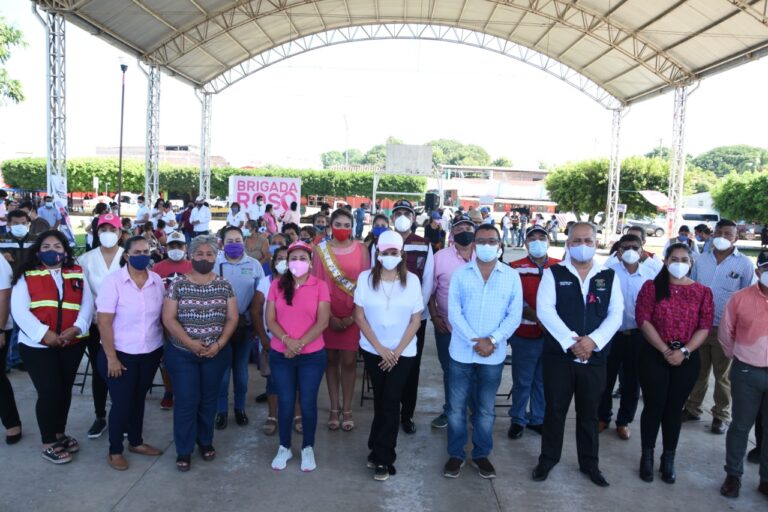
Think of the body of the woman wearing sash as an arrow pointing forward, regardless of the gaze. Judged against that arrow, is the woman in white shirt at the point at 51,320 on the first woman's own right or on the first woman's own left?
on the first woman's own right

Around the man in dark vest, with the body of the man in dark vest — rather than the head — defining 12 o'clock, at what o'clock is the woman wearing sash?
The woman wearing sash is roughly at 3 o'clock from the man in dark vest.

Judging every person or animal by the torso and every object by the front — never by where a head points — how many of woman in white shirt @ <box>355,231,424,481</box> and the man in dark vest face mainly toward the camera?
2

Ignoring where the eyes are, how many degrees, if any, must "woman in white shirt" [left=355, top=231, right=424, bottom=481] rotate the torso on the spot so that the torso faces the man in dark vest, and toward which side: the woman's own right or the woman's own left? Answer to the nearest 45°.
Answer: approximately 90° to the woman's own left

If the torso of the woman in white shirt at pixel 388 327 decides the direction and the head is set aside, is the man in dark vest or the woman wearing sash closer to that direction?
the man in dark vest

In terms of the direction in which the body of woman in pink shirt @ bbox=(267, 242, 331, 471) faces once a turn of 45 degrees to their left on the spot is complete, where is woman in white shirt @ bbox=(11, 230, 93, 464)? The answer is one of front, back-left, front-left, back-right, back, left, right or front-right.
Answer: back-right

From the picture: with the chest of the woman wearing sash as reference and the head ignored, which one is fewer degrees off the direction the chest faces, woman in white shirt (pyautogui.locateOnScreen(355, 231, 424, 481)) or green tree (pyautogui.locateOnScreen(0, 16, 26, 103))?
the woman in white shirt

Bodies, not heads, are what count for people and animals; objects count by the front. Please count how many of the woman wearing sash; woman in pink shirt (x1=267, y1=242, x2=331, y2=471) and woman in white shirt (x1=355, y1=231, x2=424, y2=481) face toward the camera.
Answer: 3

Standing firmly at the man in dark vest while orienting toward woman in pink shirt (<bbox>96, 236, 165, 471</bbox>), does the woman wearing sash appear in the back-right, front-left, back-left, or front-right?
front-right

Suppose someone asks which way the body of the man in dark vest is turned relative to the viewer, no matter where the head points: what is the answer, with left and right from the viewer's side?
facing the viewer

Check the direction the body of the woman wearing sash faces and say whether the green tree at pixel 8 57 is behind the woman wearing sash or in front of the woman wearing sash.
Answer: behind

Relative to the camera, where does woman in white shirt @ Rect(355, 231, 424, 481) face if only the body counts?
toward the camera
